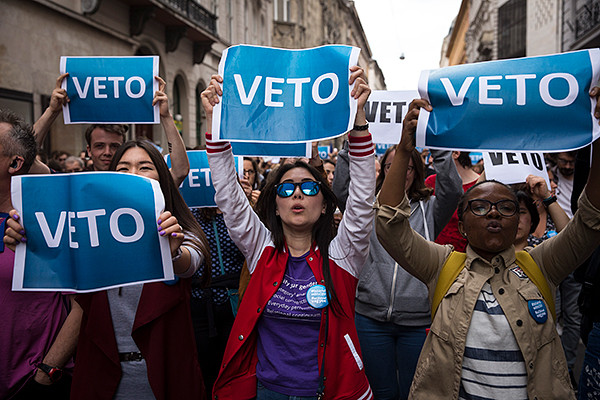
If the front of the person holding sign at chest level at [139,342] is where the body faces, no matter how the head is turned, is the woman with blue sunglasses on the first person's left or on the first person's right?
on the first person's left

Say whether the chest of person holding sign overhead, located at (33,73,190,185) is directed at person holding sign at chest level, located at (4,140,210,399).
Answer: yes

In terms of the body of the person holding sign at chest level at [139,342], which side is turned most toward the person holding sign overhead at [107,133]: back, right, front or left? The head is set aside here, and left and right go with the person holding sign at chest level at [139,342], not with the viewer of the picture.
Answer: back

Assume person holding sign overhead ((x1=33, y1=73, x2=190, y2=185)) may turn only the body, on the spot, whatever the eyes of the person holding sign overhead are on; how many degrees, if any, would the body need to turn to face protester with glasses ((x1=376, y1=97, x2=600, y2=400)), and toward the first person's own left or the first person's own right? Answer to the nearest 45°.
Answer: approximately 45° to the first person's own left

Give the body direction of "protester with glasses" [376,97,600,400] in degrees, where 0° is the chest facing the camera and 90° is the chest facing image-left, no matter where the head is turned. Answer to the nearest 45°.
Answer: approximately 0°

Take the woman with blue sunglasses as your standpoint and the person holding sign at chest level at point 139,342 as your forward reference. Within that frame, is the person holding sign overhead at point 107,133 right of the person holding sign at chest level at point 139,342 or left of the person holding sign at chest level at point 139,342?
right

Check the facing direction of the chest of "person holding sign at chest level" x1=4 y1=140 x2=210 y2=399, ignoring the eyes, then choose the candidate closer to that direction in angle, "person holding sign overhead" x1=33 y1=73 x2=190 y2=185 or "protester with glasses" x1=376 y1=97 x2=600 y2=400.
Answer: the protester with glasses

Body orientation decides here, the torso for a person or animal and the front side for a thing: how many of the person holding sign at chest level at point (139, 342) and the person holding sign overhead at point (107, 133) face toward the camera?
2
